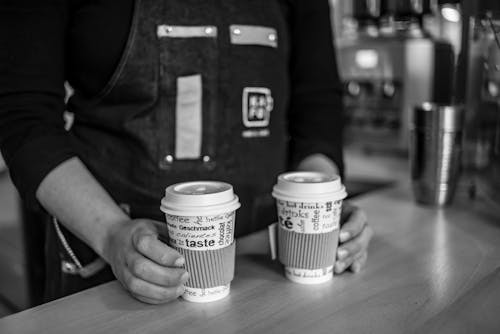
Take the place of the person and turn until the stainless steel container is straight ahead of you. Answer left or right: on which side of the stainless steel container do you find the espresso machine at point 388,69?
left

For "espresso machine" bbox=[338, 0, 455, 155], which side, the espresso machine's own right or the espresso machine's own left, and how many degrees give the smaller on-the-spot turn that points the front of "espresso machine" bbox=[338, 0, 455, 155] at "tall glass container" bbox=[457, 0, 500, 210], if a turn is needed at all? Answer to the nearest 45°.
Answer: approximately 45° to the espresso machine's own left

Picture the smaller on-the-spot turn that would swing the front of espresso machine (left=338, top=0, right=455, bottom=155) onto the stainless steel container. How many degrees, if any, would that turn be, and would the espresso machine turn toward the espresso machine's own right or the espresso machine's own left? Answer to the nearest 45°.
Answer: approximately 45° to the espresso machine's own left

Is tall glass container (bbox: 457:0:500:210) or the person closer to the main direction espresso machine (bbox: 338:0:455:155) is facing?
the person

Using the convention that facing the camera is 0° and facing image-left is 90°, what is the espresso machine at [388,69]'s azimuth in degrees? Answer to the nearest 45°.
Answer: approximately 45°
